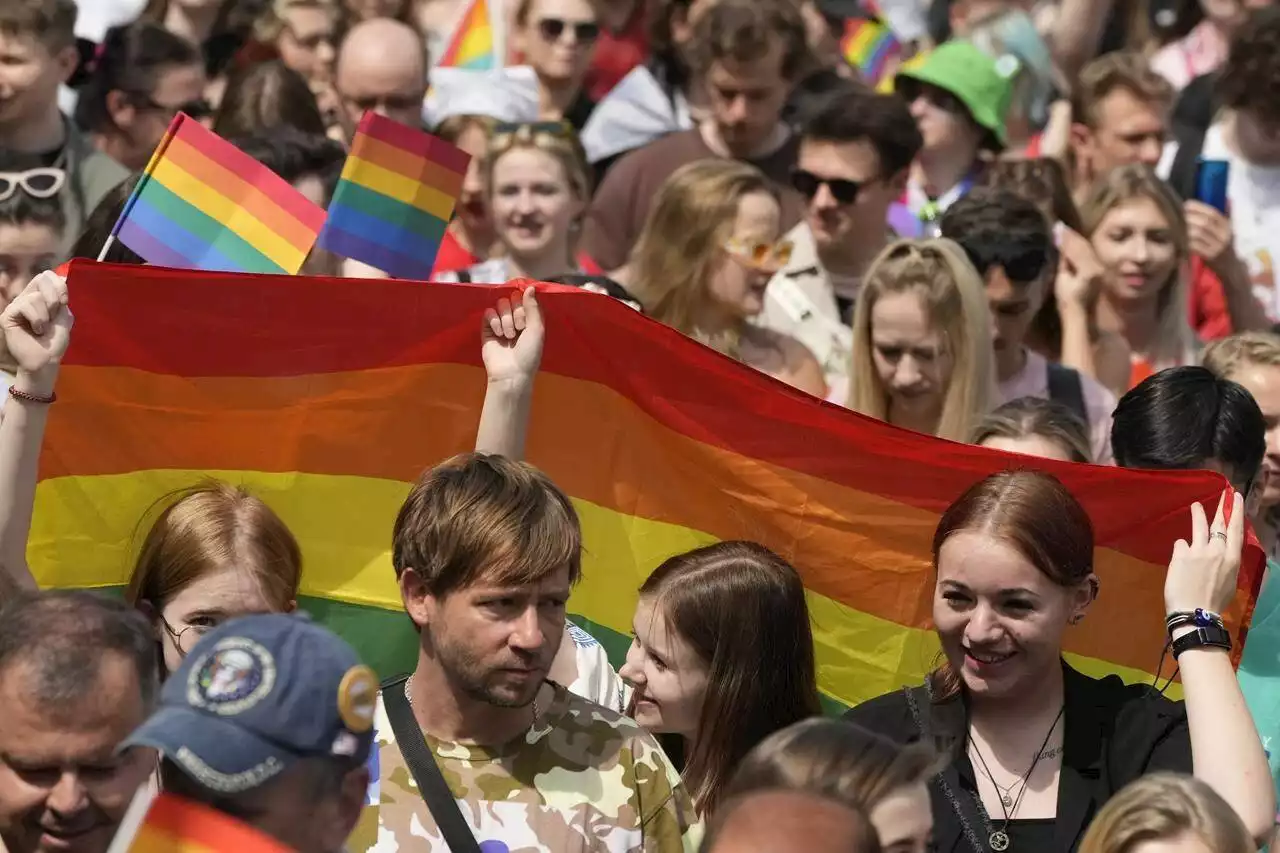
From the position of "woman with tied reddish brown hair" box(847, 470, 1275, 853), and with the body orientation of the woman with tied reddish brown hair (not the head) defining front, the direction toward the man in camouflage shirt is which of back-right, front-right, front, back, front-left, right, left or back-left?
front-right

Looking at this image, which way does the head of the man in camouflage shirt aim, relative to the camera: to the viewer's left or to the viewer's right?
to the viewer's right

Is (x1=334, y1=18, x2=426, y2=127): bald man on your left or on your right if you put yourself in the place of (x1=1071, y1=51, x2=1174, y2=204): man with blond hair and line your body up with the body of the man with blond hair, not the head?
on your right

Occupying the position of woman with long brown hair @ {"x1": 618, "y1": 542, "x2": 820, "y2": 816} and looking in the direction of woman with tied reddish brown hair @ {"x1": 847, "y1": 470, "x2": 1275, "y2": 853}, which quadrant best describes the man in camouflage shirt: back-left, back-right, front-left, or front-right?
back-right

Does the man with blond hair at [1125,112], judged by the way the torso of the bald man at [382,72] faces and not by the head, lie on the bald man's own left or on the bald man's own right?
on the bald man's own left

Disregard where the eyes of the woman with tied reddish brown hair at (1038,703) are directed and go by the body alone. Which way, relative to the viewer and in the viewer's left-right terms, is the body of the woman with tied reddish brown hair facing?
facing the viewer

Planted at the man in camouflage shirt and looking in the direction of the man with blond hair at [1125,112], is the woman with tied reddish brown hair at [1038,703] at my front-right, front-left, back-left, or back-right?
front-right

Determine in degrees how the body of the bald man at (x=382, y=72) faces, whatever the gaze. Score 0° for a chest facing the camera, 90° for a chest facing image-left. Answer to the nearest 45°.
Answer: approximately 0°

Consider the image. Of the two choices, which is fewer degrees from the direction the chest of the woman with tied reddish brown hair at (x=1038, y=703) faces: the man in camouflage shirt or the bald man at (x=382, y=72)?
the man in camouflage shirt

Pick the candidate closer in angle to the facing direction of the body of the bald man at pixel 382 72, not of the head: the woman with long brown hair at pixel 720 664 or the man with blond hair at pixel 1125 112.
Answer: the woman with long brown hair

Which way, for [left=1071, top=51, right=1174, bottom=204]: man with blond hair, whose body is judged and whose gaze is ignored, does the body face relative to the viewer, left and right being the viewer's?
facing the viewer and to the right of the viewer
